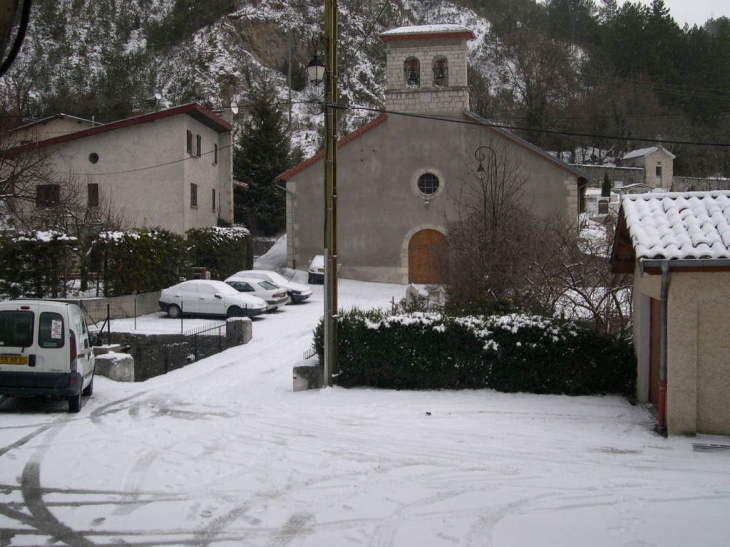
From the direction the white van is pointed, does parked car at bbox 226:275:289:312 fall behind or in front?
in front

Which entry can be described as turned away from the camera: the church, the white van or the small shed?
the white van

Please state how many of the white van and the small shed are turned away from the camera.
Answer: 1

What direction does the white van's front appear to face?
away from the camera

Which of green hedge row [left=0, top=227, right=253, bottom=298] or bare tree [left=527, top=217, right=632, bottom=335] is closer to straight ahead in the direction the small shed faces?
the green hedge row

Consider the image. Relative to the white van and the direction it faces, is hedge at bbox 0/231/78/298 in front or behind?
in front

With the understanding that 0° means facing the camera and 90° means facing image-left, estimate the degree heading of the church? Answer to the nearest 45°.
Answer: approximately 0°

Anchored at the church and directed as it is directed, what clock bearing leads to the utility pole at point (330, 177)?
The utility pole is roughly at 12 o'clock from the church.

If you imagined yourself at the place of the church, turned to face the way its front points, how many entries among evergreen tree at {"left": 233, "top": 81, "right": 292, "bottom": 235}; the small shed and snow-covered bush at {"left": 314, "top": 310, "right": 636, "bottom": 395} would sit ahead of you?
2

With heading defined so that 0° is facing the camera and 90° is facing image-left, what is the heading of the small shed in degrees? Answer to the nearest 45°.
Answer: approximately 90°

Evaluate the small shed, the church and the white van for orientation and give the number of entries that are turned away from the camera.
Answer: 1
